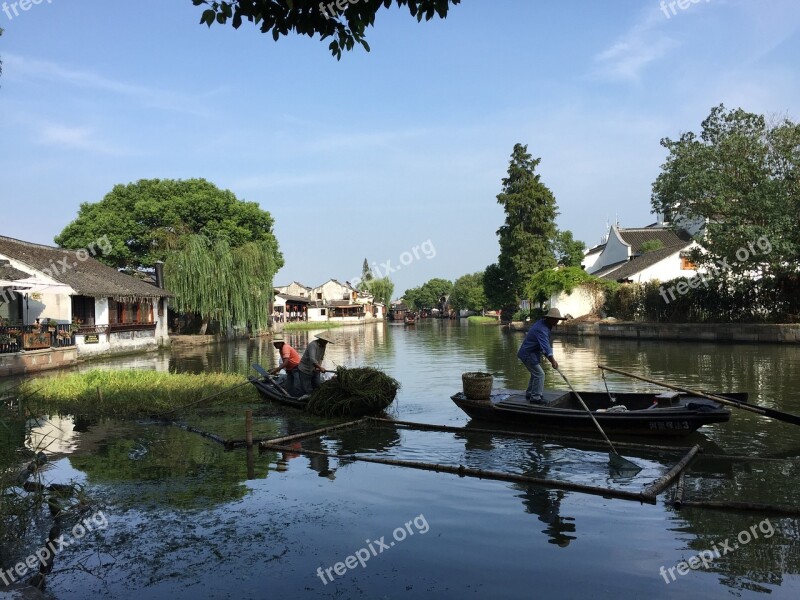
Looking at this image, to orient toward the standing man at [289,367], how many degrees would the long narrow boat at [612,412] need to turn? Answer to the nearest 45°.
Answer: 0° — it already faces them

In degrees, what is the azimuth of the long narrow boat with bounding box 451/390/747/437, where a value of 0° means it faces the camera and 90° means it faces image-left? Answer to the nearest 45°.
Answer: approximately 90°

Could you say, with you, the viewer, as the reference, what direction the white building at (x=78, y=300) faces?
facing the viewer and to the right of the viewer

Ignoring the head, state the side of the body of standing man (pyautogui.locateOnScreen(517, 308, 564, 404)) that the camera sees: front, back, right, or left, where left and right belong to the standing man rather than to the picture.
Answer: right

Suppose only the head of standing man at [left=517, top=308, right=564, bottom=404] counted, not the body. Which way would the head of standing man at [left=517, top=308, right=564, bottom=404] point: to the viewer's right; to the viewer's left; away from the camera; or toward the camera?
to the viewer's right
